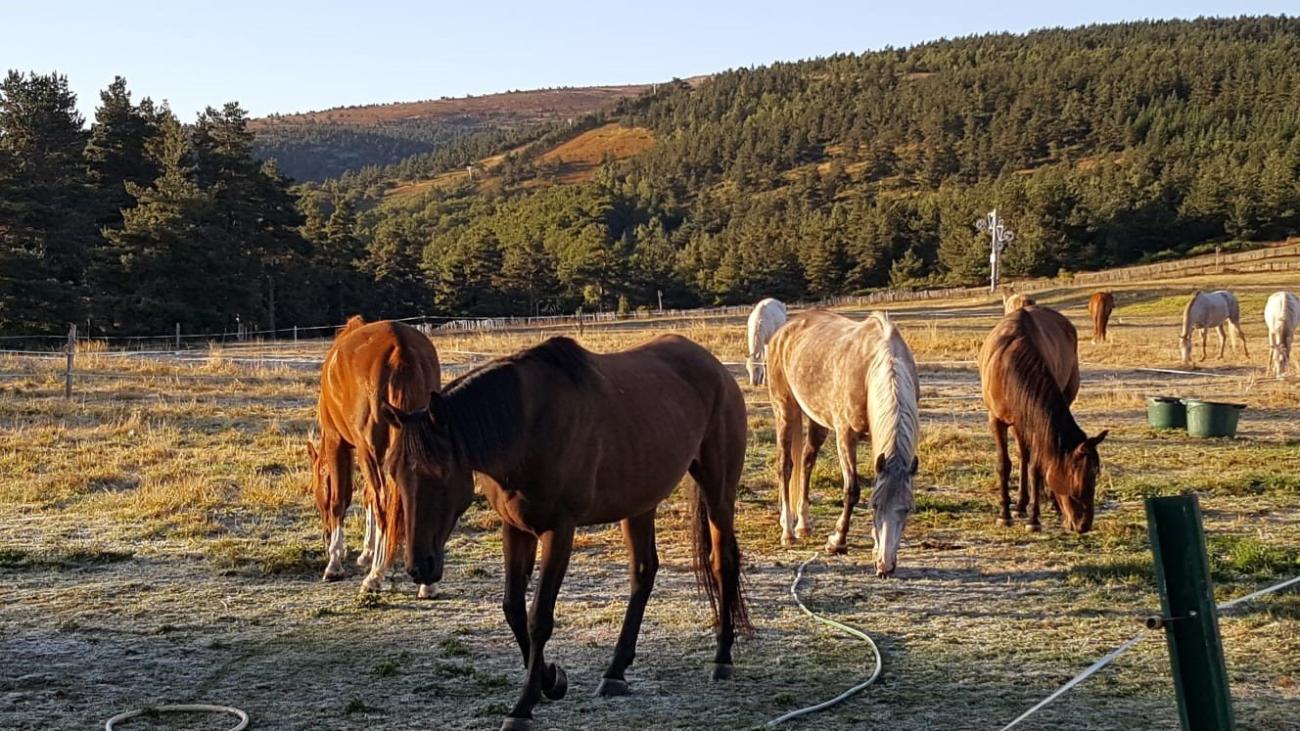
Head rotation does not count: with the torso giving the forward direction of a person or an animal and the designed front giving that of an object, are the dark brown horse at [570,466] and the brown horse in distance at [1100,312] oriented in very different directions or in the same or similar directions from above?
very different directions

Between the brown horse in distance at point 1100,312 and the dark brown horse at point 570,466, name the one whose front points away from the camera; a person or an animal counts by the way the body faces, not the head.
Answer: the brown horse in distance

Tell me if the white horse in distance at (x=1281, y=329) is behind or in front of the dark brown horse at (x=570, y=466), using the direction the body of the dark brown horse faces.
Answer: behind

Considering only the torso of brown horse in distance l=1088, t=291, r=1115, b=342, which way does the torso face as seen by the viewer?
away from the camera

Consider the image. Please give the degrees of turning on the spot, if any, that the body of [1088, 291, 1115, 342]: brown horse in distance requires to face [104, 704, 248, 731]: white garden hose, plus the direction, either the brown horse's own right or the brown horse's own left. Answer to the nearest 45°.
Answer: approximately 180°
